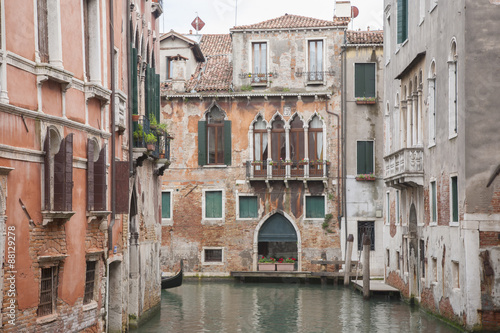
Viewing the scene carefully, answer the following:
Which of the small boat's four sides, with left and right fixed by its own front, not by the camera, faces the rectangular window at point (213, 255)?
left

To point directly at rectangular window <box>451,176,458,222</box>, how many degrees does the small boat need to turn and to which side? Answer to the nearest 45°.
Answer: approximately 45° to its right

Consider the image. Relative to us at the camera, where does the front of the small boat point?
facing to the right of the viewer

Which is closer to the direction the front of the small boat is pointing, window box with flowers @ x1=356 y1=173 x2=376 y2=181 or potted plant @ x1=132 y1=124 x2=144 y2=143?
the window box with flowers

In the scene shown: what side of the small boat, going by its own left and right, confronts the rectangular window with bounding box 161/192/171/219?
left

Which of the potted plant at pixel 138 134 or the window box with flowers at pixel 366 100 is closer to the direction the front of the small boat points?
the window box with flowers

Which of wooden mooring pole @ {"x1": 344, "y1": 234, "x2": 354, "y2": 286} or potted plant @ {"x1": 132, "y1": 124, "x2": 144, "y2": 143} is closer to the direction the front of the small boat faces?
the wooden mooring pole

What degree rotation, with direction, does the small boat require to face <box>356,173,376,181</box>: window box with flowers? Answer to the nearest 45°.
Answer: approximately 45° to its left

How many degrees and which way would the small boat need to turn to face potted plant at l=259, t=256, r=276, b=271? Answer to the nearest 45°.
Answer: approximately 45° to its left
